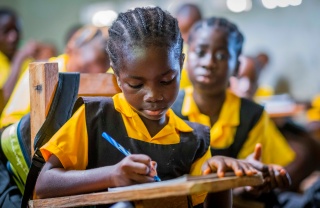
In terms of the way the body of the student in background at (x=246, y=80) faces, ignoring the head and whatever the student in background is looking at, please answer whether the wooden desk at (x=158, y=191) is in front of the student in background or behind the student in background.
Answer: in front

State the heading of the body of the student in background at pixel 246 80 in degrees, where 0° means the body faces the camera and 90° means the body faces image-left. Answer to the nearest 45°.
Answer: approximately 45°

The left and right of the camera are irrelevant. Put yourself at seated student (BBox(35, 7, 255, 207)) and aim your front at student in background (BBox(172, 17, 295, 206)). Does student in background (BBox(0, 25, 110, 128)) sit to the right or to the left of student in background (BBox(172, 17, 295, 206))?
left
